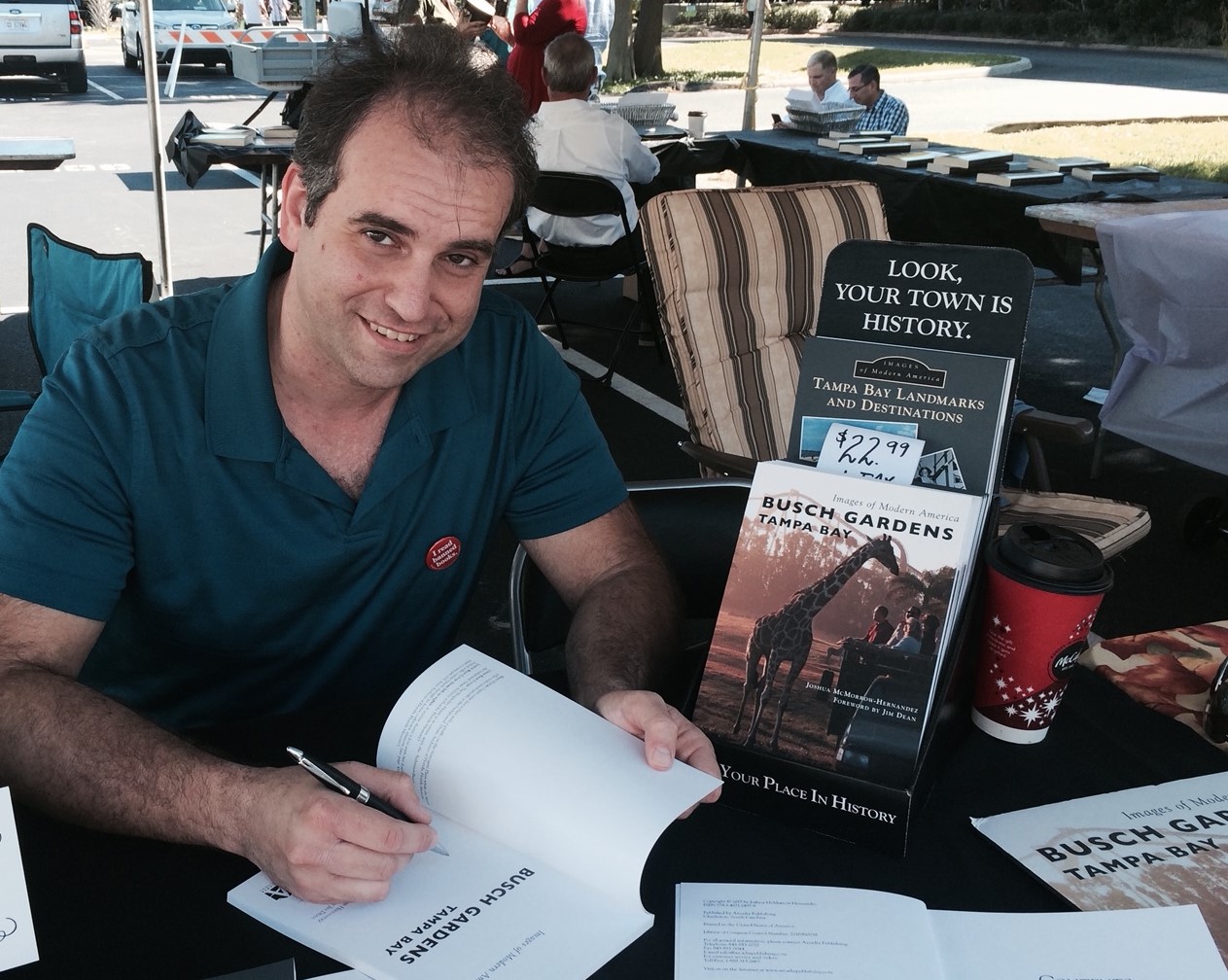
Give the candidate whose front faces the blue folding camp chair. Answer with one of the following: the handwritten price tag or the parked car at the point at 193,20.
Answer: the parked car

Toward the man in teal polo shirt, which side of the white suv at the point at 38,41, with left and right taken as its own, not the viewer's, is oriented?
back

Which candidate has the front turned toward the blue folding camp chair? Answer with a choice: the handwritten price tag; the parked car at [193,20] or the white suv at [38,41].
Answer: the parked car

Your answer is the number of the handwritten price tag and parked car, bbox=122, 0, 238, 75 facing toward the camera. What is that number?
2

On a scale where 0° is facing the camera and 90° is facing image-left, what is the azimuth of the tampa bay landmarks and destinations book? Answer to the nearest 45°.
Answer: approximately 0°

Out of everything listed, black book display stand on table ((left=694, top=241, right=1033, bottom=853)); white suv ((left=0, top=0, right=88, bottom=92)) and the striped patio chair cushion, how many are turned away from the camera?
1

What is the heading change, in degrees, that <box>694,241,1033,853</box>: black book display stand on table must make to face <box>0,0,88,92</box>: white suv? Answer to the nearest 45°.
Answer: approximately 135° to its right

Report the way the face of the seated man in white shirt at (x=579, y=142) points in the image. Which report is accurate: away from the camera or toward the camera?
away from the camera

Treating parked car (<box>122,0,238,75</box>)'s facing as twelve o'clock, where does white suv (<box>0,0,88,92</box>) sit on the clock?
The white suv is roughly at 2 o'clock from the parked car.

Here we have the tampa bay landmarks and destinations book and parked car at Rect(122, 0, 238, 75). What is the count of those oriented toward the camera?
2

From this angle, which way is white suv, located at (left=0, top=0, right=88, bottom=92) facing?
away from the camera

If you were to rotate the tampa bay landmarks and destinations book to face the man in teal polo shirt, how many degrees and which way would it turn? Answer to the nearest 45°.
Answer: approximately 90° to its right

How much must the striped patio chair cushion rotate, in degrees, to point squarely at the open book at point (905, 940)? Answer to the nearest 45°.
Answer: approximately 45° to its right

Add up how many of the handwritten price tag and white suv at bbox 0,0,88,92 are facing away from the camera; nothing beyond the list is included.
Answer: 1
